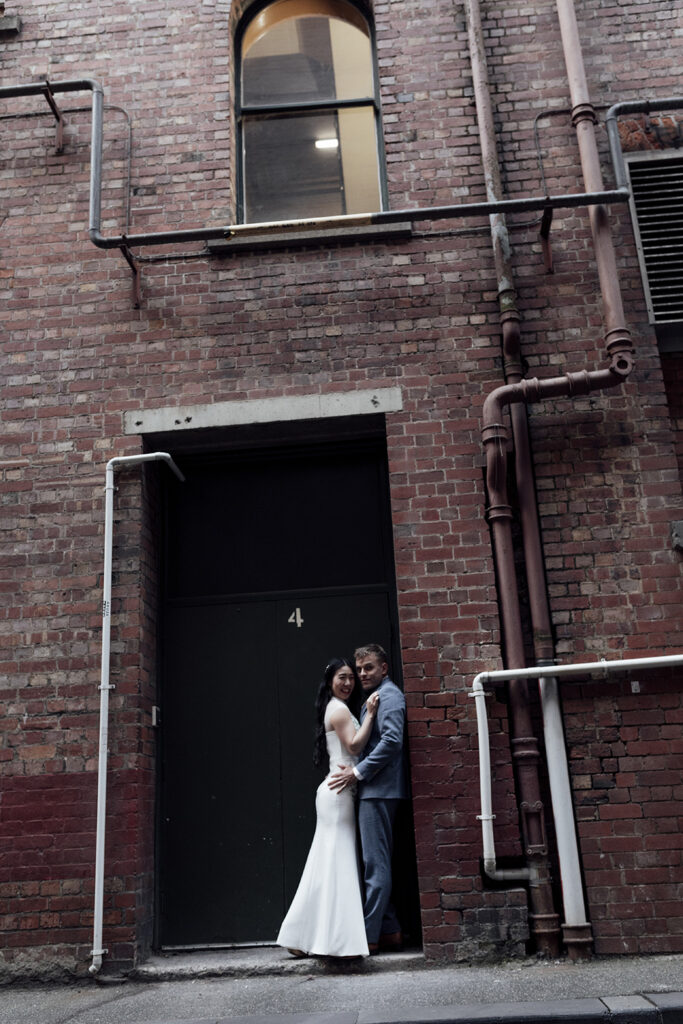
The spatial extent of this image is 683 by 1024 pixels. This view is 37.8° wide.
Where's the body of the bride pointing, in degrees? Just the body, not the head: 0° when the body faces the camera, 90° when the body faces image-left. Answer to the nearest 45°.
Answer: approximately 270°

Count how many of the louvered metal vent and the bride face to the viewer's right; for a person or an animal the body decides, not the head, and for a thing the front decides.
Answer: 1

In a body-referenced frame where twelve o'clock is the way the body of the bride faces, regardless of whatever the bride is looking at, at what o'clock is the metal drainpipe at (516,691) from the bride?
The metal drainpipe is roughly at 12 o'clock from the bride.

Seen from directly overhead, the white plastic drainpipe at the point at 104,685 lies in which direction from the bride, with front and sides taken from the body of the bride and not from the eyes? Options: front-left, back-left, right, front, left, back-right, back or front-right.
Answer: back

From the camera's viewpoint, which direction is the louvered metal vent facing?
toward the camera

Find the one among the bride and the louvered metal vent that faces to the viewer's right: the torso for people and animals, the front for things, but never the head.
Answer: the bride

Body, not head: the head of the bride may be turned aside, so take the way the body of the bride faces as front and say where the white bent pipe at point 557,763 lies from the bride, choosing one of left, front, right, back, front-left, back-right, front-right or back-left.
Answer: front

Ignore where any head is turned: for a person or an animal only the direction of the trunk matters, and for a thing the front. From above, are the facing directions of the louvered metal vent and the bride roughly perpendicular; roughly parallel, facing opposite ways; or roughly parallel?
roughly perpendicular

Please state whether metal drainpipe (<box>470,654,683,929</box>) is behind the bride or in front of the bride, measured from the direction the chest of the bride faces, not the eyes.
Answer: in front
